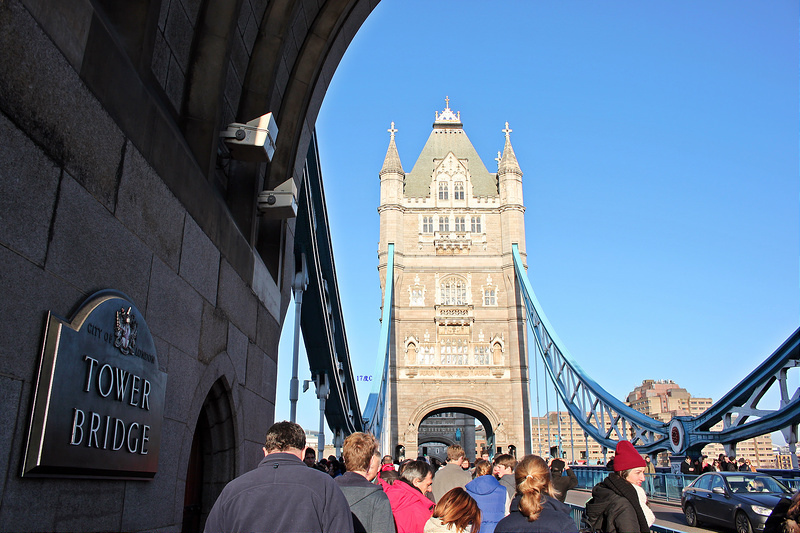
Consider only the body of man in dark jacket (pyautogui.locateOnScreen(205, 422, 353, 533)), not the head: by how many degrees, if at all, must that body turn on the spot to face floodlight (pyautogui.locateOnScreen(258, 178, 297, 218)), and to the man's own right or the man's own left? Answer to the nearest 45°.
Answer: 0° — they already face it

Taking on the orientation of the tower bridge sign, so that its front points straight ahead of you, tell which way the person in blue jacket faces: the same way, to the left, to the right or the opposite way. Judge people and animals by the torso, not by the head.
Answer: to the left

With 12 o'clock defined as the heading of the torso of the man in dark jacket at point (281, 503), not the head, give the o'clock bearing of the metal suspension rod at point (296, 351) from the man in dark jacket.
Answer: The metal suspension rod is roughly at 12 o'clock from the man in dark jacket.

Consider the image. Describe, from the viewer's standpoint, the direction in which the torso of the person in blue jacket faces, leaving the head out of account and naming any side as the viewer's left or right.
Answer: facing away from the viewer

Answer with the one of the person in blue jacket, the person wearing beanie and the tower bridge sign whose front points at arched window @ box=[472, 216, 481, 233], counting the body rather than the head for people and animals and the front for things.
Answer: the person in blue jacket

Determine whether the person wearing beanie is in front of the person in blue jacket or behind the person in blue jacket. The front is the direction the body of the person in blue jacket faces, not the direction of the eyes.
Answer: behind

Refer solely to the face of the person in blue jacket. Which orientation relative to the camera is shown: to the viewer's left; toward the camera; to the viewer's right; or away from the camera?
away from the camera

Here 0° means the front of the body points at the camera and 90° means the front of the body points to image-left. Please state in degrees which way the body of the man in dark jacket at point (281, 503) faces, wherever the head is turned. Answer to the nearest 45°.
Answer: approximately 180°
